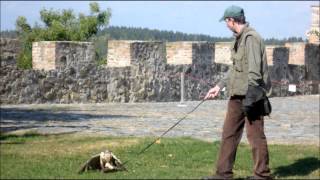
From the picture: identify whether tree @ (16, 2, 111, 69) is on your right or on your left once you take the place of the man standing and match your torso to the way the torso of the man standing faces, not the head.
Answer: on your right

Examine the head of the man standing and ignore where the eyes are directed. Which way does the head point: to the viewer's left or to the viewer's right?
to the viewer's left

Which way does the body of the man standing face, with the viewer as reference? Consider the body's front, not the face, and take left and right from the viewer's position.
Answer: facing to the left of the viewer
